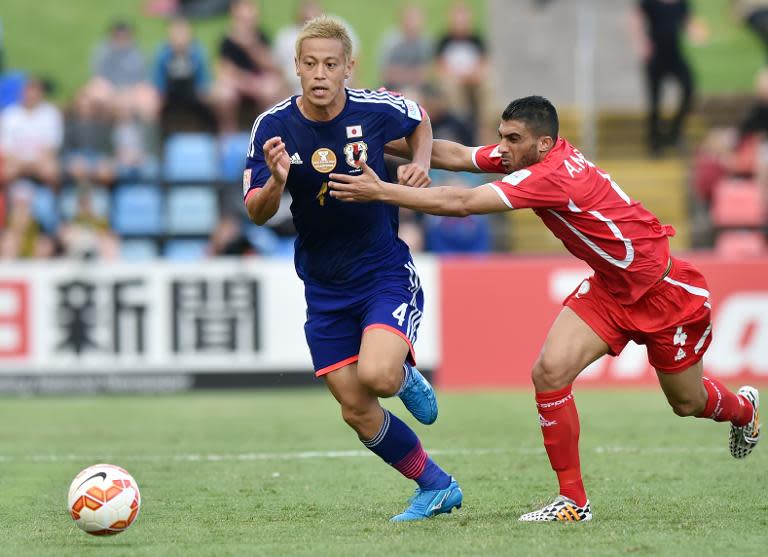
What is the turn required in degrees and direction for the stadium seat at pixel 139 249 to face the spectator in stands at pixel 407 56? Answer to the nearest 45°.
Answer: approximately 90° to its left

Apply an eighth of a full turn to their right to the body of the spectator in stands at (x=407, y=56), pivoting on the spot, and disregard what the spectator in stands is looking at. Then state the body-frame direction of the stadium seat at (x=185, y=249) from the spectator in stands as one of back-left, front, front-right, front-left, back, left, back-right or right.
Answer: front

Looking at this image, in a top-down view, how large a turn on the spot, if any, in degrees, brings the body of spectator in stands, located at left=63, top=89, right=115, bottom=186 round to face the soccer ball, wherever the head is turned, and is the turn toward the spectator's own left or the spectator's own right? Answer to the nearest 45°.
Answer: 0° — they already face it

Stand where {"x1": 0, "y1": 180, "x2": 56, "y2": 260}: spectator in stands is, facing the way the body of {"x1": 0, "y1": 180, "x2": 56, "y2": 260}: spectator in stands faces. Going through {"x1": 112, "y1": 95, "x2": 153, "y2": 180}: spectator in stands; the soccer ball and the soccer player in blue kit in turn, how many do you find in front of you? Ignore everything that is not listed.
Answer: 2

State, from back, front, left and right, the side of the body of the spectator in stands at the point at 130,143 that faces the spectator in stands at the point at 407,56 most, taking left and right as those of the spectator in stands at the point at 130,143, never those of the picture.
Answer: left

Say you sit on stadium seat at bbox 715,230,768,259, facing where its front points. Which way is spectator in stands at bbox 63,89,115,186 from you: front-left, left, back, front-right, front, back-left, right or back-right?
right

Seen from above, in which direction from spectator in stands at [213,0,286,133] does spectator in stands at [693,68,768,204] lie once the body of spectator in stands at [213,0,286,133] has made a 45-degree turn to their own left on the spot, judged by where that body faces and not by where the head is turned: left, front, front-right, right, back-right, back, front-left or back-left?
front-left

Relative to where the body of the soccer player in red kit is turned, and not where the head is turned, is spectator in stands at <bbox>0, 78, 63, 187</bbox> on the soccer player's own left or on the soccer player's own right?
on the soccer player's own right

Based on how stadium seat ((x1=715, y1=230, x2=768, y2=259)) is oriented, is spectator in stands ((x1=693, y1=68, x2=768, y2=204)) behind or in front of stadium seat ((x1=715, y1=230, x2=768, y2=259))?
behind
